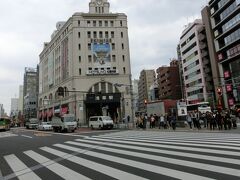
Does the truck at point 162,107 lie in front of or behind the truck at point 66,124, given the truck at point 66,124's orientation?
in front

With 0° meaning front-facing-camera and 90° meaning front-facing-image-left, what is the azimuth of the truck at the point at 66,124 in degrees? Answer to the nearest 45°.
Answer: approximately 315°

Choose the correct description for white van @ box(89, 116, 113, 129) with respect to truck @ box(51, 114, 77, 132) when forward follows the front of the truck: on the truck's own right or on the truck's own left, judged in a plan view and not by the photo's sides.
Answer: on the truck's own left
